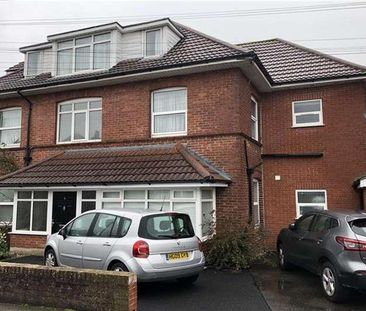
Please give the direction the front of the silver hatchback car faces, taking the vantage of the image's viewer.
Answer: facing away from the viewer and to the left of the viewer

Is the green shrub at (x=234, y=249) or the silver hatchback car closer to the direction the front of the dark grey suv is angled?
the green shrub

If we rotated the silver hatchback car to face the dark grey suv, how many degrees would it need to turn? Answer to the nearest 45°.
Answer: approximately 135° to its right

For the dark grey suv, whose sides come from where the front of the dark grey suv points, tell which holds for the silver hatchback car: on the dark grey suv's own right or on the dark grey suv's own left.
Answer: on the dark grey suv's own left

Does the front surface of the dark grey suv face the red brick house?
yes

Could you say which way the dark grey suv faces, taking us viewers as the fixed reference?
facing away from the viewer and to the left of the viewer

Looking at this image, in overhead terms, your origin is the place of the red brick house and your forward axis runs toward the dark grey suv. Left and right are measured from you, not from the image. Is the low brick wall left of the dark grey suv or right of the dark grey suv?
right

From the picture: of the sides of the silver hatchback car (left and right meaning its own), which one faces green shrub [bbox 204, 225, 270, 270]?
right
